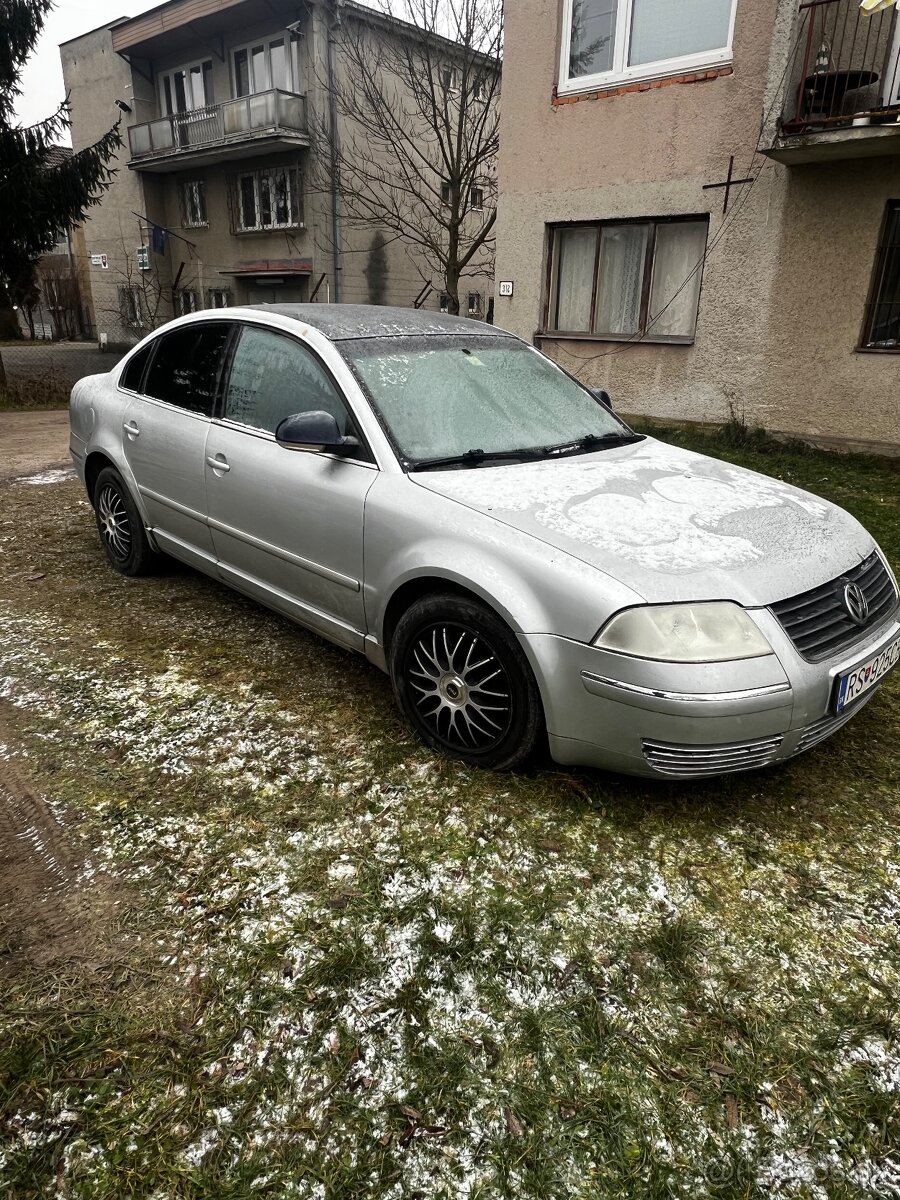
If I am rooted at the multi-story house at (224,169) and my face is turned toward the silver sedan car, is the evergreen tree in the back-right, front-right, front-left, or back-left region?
front-right

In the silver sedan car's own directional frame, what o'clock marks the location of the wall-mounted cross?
The wall-mounted cross is roughly at 8 o'clock from the silver sedan car.

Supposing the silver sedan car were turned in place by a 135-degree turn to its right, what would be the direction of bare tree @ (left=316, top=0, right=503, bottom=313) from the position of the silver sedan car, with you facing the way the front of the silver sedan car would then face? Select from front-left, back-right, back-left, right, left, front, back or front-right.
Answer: right

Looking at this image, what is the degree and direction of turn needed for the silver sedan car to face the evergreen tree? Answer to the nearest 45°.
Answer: approximately 180°

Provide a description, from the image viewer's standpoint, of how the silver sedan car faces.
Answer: facing the viewer and to the right of the viewer

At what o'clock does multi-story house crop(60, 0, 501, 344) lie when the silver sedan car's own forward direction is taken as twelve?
The multi-story house is roughly at 7 o'clock from the silver sedan car.

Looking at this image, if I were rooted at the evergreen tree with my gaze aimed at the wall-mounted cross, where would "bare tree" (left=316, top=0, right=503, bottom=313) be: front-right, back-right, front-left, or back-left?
front-left

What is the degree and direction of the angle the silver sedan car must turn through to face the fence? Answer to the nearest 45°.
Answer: approximately 180°

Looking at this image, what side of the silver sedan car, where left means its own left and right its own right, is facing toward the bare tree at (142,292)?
back
